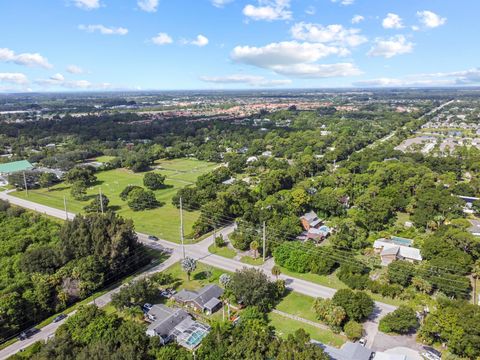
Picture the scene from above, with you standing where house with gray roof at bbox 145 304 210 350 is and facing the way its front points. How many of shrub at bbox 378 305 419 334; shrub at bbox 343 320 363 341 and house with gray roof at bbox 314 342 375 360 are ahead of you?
0

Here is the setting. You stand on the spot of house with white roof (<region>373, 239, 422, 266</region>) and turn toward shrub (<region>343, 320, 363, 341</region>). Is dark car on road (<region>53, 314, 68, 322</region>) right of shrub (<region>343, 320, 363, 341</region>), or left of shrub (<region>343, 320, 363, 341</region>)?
right

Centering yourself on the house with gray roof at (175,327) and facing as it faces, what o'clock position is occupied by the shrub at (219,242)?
The shrub is roughly at 2 o'clock from the house with gray roof.

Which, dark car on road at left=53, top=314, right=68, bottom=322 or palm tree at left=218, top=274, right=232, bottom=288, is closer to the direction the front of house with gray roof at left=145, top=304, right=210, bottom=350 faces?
the dark car on road

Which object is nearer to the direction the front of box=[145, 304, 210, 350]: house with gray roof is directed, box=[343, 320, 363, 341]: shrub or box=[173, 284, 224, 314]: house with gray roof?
the house with gray roof

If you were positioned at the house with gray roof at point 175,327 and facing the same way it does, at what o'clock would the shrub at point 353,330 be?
The shrub is roughly at 5 o'clock from the house with gray roof.

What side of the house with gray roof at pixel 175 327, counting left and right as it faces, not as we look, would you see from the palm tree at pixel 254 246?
right

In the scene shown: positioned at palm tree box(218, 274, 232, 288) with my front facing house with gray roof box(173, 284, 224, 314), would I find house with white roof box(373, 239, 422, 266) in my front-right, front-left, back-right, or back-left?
back-left

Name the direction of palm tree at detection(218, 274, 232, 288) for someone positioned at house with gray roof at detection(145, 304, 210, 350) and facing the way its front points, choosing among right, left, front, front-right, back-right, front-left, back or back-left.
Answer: right

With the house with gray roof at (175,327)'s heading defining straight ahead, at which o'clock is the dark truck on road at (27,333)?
The dark truck on road is roughly at 11 o'clock from the house with gray roof.

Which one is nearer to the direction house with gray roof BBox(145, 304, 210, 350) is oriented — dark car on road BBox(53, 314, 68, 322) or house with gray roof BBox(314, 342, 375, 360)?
the dark car on road

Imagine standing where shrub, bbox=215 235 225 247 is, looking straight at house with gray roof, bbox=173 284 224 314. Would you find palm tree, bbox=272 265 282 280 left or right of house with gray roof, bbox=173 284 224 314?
left

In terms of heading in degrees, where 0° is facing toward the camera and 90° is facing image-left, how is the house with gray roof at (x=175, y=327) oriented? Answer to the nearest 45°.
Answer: approximately 135°

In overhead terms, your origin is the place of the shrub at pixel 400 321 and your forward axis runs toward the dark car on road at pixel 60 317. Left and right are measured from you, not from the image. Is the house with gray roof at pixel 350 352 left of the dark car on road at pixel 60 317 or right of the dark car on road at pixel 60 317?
left
